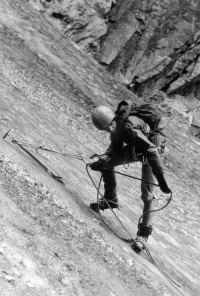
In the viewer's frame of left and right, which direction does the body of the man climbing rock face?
facing the viewer and to the left of the viewer
